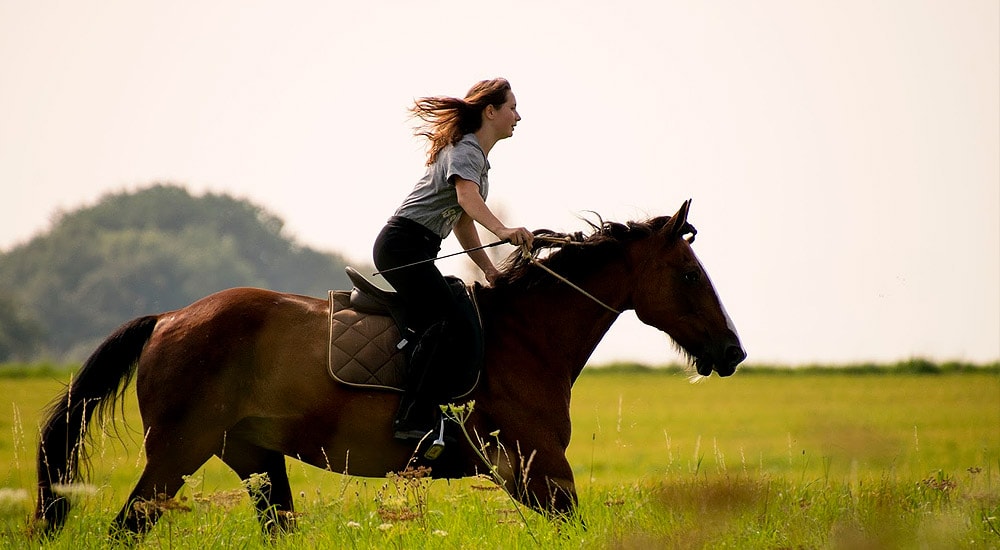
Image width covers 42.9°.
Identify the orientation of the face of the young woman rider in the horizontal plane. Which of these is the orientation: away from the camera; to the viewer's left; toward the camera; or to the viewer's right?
to the viewer's right

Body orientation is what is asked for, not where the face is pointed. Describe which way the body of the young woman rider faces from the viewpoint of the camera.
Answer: to the viewer's right

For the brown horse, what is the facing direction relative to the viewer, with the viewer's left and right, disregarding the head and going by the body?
facing to the right of the viewer
